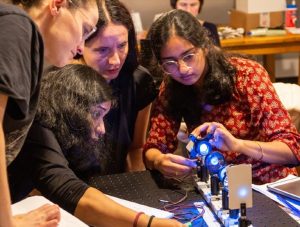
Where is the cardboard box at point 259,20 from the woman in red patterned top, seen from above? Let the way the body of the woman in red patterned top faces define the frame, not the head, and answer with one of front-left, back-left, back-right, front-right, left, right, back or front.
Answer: back-right

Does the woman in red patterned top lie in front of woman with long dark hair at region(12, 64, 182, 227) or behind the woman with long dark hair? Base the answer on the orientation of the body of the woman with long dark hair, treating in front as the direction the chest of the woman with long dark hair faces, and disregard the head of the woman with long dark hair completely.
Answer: in front

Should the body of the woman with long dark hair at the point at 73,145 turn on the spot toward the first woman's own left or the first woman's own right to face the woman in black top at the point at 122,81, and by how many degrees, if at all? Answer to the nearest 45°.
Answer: approximately 90° to the first woman's own left

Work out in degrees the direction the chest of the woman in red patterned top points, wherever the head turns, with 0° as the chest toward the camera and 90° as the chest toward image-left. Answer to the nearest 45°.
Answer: approximately 45°

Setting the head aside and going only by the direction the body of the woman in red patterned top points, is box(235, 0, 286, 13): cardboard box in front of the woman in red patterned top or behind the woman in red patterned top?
behind

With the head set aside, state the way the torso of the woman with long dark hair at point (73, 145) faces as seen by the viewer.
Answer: to the viewer's right

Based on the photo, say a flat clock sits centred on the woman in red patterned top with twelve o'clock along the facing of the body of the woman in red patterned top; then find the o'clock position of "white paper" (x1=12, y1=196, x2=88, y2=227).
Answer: The white paper is roughly at 12 o'clock from the woman in red patterned top.

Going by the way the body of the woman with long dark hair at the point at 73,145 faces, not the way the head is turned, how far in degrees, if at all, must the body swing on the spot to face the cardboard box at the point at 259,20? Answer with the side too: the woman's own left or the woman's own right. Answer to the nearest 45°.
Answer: approximately 45° to the woman's own left
